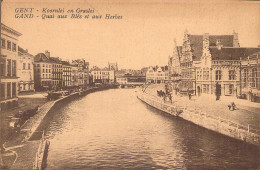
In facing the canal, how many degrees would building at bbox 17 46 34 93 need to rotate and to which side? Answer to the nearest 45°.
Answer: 0° — it already faces it

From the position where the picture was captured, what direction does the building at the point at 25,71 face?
facing the viewer and to the right of the viewer

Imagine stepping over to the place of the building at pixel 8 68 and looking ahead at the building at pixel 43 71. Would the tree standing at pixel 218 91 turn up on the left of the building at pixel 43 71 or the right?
right

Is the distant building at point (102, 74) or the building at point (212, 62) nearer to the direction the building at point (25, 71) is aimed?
the building

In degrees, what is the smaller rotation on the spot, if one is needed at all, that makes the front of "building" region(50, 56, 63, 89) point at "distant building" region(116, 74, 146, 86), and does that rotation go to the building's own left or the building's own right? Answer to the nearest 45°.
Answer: approximately 90° to the building's own left

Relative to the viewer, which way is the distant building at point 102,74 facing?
toward the camera

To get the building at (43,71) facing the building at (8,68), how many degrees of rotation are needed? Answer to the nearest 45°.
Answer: approximately 90° to its right

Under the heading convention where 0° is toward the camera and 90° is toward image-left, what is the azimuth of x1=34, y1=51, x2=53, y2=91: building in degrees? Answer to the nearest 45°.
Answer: approximately 315°

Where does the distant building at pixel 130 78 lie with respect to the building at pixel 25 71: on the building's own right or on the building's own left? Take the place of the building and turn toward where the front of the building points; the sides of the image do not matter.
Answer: on the building's own left

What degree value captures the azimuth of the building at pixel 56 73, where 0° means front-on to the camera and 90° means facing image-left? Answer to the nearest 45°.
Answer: approximately 315°
